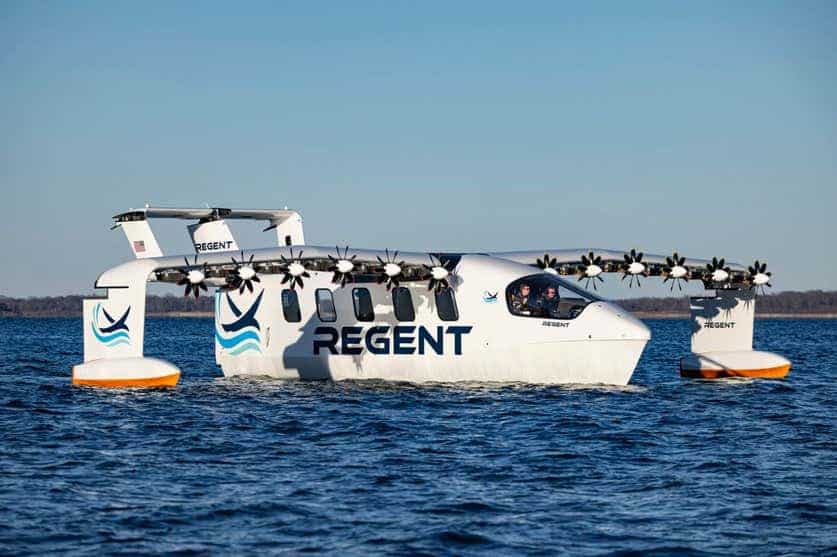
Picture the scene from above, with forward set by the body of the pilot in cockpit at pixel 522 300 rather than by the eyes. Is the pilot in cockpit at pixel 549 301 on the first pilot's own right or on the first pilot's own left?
on the first pilot's own left

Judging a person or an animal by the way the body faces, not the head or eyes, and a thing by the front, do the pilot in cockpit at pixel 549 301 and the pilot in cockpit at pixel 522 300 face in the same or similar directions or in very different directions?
same or similar directions

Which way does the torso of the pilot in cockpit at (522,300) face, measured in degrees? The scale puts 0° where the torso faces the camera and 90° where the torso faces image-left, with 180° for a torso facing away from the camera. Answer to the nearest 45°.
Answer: approximately 315°

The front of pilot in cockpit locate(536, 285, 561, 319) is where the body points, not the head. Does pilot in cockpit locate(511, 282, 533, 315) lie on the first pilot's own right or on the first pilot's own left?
on the first pilot's own right

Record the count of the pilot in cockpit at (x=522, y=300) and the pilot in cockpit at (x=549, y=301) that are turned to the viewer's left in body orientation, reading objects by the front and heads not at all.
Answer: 0

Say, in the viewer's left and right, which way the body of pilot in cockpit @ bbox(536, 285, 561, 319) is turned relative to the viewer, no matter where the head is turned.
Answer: facing the viewer and to the right of the viewer
